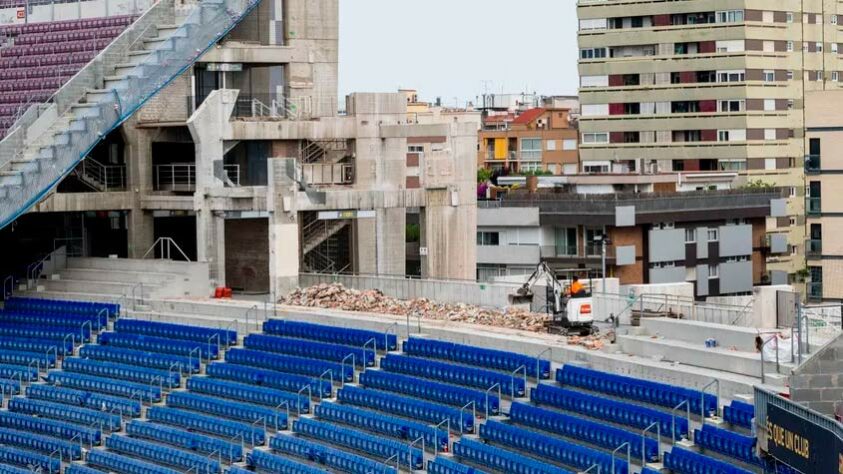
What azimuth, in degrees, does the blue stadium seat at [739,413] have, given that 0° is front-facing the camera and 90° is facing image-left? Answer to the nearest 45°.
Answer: approximately 45°

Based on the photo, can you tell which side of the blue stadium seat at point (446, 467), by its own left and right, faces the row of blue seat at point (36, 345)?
right

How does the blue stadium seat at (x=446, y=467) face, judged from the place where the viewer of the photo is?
facing the viewer and to the left of the viewer

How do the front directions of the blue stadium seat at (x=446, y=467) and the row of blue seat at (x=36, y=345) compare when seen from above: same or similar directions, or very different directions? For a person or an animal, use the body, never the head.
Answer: same or similar directions

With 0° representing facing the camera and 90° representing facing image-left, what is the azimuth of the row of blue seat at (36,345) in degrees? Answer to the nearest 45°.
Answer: approximately 45°

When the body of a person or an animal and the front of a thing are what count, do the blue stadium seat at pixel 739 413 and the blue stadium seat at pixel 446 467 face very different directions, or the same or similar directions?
same or similar directions

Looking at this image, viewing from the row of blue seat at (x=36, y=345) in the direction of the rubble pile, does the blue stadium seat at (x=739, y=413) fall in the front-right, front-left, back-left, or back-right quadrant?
front-right

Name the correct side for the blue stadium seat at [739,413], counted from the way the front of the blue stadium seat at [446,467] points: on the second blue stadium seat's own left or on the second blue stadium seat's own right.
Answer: on the second blue stadium seat's own left

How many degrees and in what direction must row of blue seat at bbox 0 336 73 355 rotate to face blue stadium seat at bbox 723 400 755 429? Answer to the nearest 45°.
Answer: approximately 90° to its left

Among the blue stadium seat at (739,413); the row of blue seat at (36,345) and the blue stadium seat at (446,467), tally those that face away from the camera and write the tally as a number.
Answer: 0

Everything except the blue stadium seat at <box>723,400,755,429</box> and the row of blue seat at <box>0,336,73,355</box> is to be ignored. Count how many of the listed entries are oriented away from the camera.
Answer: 0

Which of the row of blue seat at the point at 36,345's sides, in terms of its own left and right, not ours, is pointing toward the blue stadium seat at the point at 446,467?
left
